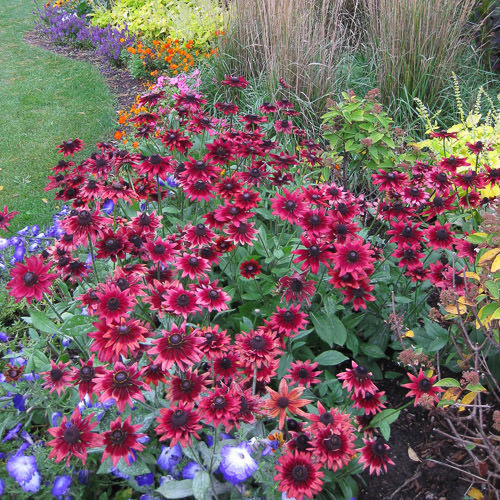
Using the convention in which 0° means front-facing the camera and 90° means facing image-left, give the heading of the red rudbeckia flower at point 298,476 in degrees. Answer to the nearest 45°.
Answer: approximately 0°

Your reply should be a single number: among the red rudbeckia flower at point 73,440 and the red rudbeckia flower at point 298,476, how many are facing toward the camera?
2

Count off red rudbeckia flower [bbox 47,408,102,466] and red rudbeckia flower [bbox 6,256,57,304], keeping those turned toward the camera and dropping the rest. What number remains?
2

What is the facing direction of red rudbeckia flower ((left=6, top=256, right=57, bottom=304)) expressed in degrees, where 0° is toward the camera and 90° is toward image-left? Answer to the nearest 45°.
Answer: approximately 0°
